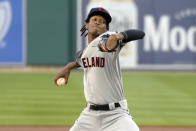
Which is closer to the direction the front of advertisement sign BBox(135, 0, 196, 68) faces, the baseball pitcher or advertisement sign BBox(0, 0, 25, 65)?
the baseball pitcher

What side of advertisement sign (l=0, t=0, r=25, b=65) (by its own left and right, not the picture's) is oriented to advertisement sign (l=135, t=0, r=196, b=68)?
left

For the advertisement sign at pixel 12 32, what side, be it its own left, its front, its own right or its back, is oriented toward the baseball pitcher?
front

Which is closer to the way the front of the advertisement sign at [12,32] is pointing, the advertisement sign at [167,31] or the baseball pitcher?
the baseball pitcher

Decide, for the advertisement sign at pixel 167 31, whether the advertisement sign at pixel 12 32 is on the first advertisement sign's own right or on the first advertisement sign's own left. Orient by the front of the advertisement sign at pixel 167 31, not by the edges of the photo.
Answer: on the first advertisement sign's own right

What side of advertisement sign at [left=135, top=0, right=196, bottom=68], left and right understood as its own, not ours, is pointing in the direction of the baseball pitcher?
front

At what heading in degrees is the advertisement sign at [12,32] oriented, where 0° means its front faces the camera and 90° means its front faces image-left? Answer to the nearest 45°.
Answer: approximately 0°

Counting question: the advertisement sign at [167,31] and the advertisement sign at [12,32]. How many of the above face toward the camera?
2
